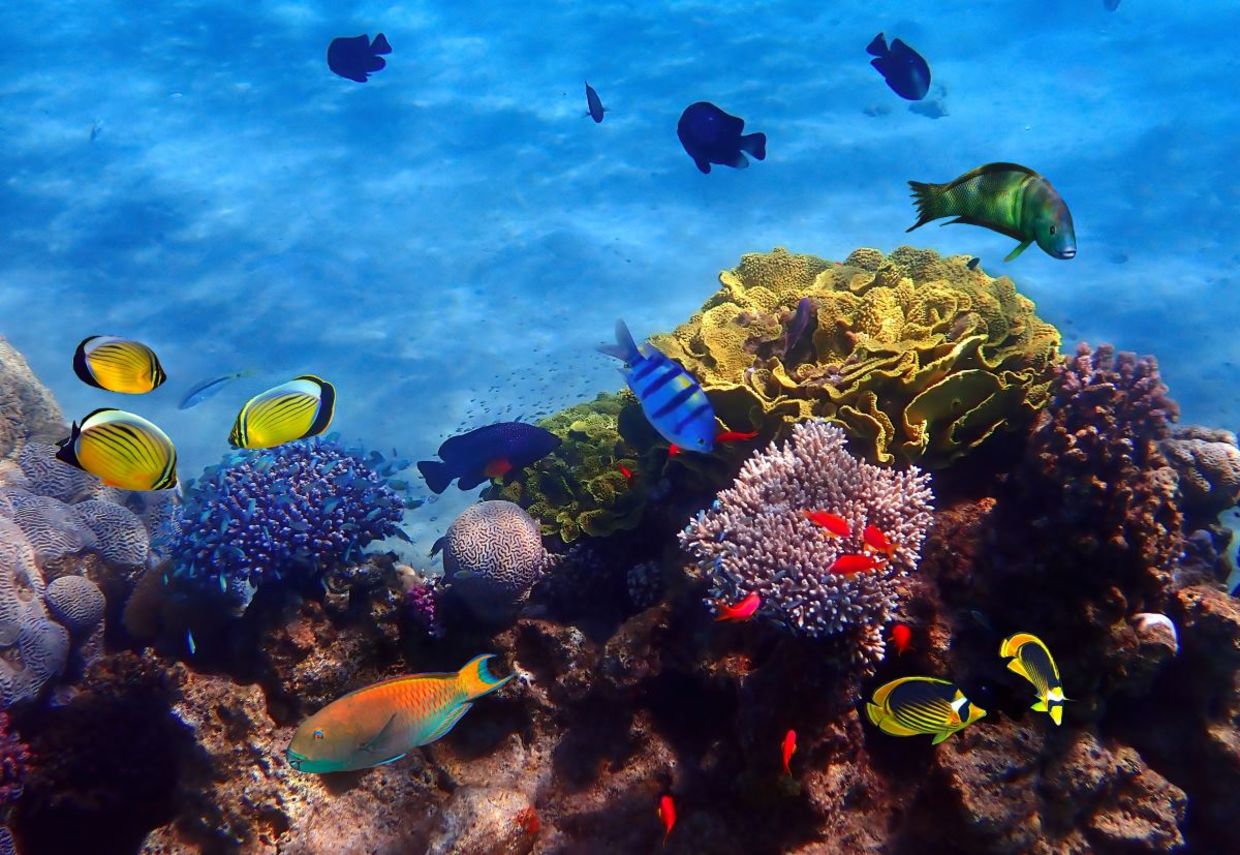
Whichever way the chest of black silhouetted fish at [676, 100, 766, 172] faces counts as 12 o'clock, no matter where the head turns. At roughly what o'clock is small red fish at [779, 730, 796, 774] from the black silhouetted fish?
The small red fish is roughly at 8 o'clock from the black silhouetted fish.

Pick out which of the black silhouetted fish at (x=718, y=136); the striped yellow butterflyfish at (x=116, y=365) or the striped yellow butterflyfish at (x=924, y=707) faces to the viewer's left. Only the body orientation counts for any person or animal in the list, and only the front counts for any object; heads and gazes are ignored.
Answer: the black silhouetted fish

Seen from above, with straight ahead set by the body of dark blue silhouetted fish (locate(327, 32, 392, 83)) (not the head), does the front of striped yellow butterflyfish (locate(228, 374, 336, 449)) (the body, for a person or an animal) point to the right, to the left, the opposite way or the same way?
the same way

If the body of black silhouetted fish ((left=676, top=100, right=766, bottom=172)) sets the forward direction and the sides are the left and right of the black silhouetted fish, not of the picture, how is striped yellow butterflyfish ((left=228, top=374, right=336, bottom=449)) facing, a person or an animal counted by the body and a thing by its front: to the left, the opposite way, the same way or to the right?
the same way

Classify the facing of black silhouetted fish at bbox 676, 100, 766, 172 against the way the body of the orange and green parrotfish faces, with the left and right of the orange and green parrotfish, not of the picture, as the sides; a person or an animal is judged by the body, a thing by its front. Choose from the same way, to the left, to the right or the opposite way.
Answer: the same way

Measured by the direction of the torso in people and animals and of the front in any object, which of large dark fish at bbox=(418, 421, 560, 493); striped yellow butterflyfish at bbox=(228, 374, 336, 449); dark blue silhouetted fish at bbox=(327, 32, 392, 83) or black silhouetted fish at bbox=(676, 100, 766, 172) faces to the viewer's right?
the large dark fish

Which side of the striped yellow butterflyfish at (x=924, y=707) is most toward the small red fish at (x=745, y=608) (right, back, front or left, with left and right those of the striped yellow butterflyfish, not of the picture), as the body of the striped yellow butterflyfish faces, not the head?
back

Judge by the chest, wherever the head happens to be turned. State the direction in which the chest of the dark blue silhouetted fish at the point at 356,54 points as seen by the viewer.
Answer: to the viewer's left

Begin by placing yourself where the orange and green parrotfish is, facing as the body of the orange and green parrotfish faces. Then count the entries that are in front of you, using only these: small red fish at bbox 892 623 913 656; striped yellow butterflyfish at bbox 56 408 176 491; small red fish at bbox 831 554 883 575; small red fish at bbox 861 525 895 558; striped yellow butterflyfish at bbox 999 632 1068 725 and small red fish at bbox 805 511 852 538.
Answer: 1

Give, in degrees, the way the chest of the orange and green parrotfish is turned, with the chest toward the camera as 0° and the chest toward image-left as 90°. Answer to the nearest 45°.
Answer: approximately 90°

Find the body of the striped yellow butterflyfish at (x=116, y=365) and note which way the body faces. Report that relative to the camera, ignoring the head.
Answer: to the viewer's right

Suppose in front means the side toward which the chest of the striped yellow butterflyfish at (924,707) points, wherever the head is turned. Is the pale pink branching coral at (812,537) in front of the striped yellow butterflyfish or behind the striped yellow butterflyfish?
behind
